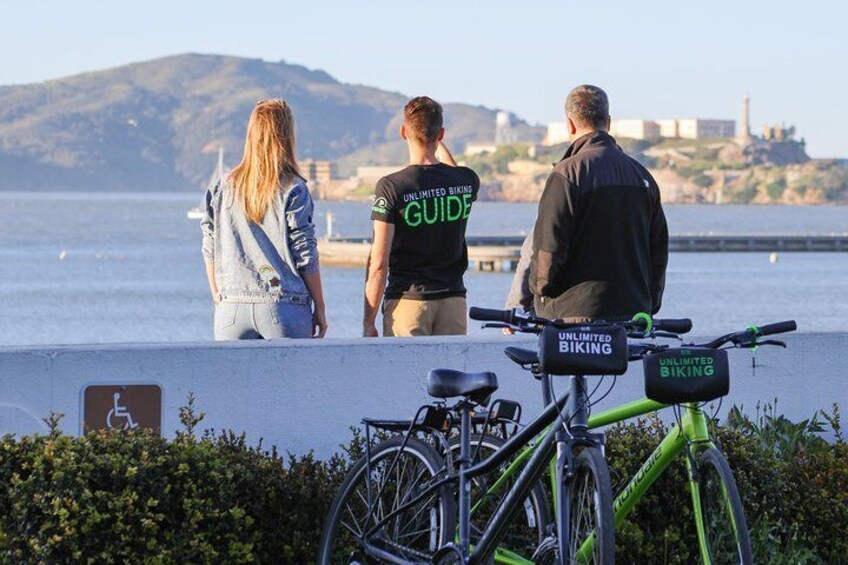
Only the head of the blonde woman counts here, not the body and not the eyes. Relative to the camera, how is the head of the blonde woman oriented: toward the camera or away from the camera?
away from the camera

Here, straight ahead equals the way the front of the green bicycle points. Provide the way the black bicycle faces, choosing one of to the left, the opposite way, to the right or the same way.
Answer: the same way

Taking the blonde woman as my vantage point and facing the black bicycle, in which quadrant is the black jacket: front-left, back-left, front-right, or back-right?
front-left

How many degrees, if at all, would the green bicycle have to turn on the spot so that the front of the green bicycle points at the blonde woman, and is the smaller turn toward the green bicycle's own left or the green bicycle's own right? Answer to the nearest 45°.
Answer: approximately 180°

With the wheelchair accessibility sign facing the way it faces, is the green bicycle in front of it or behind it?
in front

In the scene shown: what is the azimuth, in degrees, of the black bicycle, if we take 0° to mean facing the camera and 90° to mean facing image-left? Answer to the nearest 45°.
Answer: approximately 315°

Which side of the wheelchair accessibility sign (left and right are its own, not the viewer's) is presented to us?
front

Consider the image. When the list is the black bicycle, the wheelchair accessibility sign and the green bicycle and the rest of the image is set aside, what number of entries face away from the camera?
0

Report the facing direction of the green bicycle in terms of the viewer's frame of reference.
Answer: facing the viewer and to the right of the viewer

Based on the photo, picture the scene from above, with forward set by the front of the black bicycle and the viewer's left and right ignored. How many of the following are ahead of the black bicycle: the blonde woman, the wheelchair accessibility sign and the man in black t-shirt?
0

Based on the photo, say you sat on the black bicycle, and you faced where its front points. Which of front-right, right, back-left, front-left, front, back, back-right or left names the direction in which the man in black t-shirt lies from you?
back-left

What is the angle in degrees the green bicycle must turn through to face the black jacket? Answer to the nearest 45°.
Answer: approximately 135° to its left

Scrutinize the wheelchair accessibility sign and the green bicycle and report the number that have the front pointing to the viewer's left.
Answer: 0

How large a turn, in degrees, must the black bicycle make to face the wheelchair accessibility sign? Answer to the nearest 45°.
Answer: approximately 180°
